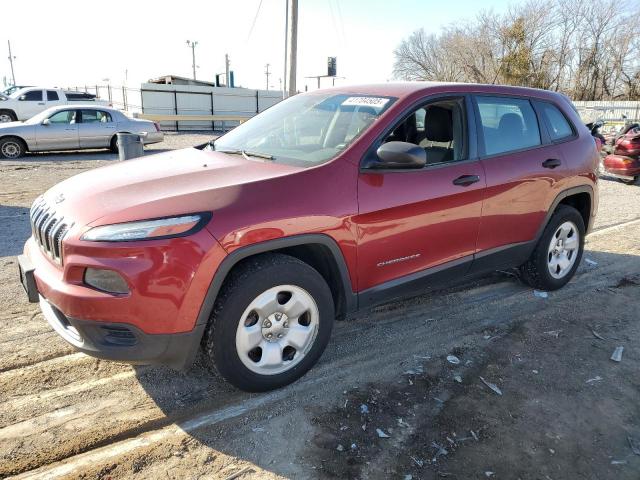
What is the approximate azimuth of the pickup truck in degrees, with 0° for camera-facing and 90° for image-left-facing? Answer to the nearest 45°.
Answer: approximately 90°

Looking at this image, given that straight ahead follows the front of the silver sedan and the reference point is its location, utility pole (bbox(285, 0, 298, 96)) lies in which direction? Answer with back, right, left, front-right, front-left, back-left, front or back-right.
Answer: back

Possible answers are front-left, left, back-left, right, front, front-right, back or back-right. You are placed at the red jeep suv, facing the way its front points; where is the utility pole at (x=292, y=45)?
back-right

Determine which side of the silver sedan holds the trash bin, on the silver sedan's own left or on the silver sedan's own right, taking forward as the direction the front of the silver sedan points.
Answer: on the silver sedan's own left

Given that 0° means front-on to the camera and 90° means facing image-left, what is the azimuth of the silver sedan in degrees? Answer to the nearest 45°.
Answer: approximately 90°

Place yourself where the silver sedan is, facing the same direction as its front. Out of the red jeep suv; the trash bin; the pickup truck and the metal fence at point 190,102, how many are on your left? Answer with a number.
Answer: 2

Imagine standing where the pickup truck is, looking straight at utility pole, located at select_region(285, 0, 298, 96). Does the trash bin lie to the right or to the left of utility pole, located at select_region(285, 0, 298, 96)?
right
